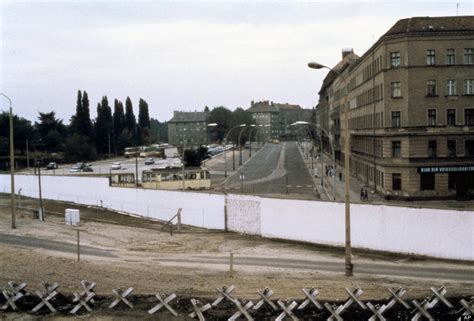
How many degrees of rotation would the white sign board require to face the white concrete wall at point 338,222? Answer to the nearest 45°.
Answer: approximately 45° to its left

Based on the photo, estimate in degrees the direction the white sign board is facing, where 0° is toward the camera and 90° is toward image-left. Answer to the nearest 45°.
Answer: approximately 0°
